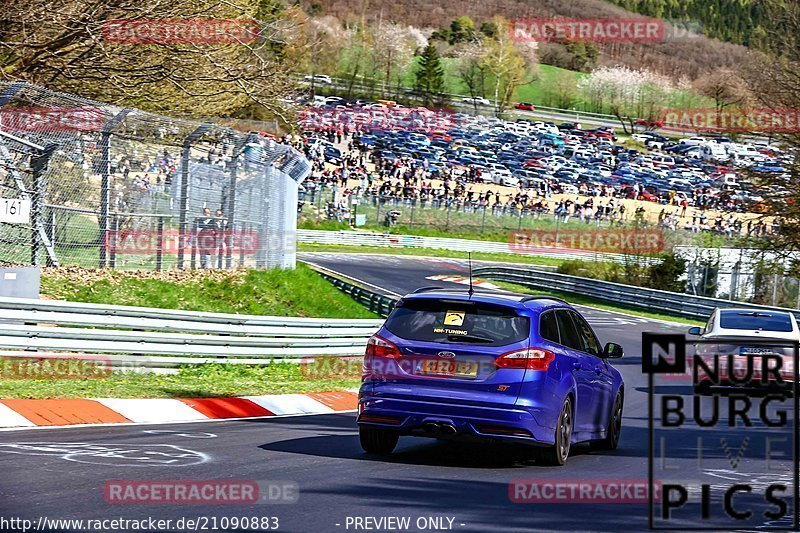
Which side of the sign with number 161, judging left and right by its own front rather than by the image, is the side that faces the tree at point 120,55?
back

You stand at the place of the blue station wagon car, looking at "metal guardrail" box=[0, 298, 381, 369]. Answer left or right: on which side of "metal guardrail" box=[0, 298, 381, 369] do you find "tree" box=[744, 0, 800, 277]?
right

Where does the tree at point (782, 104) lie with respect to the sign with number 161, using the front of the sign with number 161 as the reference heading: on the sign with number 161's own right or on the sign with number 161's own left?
on the sign with number 161's own left

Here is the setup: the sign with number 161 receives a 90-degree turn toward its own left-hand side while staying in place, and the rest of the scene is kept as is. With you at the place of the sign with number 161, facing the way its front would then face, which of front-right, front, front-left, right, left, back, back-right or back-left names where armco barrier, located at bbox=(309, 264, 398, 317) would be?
front-left

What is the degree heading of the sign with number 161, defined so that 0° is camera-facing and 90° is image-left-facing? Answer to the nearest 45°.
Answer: approximately 0°

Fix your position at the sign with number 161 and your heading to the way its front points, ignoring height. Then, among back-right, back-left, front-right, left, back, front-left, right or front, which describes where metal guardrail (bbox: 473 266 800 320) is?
back-left

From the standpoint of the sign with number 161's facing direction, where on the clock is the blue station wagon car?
The blue station wagon car is roughly at 11 o'clock from the sign with number 161.
